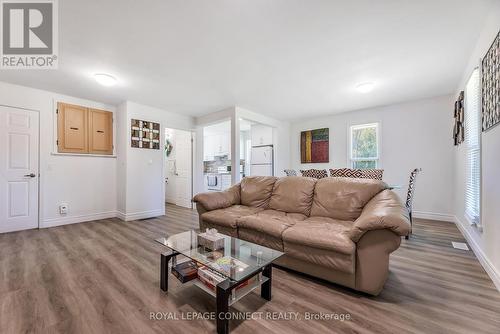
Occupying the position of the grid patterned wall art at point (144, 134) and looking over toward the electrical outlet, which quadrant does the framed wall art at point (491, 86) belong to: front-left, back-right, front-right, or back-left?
back-left

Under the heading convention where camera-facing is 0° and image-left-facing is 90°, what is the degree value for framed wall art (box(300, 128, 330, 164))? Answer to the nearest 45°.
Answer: approximately 0°

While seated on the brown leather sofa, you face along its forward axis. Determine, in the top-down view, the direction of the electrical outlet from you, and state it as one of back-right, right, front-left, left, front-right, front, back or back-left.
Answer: front-right

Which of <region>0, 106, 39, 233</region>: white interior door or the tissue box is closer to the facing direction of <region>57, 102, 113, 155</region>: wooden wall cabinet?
the tissue box

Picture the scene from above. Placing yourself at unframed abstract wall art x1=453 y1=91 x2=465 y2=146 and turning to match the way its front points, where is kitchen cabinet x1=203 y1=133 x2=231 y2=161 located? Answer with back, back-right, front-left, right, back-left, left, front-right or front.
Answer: front

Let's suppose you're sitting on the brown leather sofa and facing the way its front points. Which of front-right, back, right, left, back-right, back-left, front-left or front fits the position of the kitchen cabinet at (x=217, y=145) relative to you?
right

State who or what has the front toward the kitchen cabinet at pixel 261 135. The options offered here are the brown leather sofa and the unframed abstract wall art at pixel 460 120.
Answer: the unframed abstract wall art

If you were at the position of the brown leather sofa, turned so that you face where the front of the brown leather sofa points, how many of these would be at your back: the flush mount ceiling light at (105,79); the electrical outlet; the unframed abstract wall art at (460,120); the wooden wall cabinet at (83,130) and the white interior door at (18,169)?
1

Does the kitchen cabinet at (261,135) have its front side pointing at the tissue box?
yes

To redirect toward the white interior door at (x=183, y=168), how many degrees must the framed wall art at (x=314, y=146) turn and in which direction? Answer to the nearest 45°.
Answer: approximately 90° to its right

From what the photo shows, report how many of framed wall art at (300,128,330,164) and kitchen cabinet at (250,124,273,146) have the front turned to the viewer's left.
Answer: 0

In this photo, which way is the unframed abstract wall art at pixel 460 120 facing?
to the viewer's left

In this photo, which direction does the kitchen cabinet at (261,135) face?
toward the camera

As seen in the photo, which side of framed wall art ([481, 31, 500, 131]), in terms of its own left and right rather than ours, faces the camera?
left
